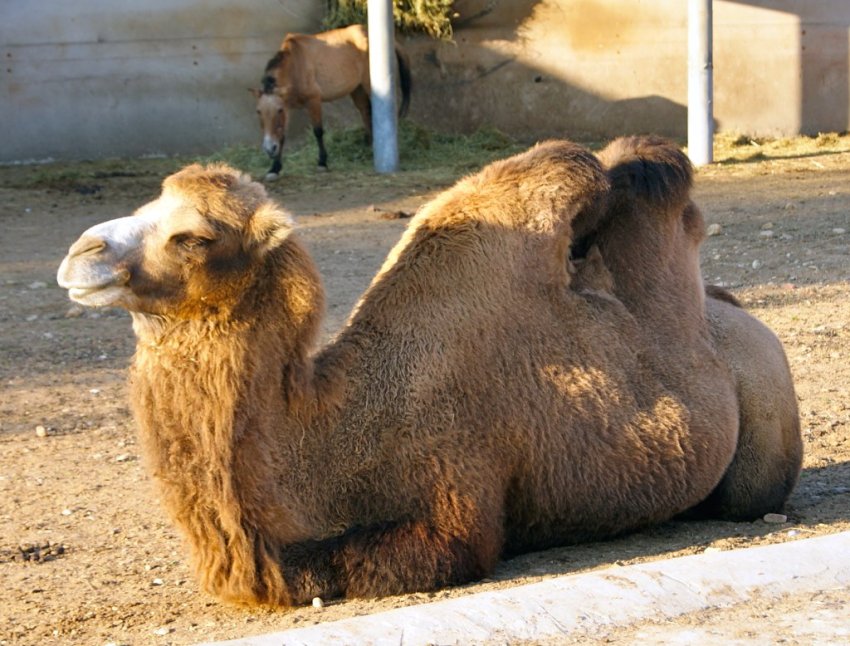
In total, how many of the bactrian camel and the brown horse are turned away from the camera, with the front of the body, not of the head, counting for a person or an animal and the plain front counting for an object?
0

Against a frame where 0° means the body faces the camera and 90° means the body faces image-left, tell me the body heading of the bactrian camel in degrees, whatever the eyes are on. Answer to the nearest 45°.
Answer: approximately 45°

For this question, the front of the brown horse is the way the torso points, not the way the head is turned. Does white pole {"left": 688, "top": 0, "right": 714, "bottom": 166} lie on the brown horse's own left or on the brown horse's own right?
on the brown horse's own left

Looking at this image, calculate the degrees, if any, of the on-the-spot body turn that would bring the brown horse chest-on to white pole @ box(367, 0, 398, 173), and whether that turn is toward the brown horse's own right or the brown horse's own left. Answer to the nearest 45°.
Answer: approximately 90° to the brown horse's own left

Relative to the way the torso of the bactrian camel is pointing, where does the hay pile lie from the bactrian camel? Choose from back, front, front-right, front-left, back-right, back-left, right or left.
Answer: back-right

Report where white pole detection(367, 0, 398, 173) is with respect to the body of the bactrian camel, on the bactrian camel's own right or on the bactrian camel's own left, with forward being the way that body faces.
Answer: on the bactrian camel's own right

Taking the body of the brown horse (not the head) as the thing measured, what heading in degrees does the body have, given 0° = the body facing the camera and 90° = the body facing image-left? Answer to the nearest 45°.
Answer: approximately 45°

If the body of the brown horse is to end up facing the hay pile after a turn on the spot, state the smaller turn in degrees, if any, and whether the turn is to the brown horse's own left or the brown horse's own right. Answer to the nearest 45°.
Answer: approximately 180°

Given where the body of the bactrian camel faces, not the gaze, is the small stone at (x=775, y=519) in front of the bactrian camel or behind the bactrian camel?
behind

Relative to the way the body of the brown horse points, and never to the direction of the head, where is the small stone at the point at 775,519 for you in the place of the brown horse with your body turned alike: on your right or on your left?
on your left

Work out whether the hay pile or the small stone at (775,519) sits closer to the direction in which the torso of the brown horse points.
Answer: the small stone
